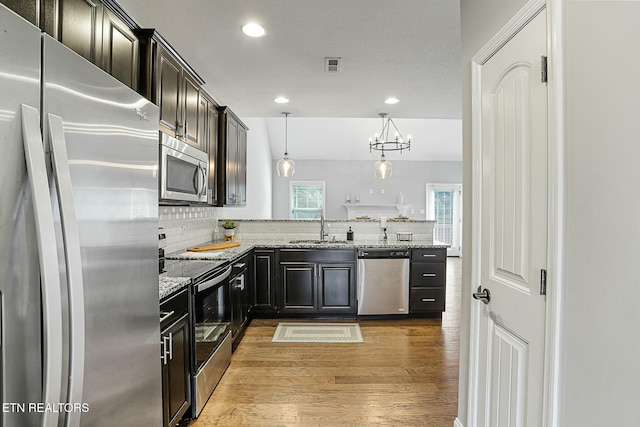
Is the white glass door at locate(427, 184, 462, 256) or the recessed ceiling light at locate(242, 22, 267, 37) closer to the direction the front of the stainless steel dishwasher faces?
the recessed ceiling light

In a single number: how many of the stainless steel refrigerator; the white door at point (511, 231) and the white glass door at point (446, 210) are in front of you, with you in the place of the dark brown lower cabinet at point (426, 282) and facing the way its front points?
2

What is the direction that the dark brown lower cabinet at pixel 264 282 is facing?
toward the camera

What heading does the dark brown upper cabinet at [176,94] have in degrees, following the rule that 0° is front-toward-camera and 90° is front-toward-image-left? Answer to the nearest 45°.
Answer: approximately 315°

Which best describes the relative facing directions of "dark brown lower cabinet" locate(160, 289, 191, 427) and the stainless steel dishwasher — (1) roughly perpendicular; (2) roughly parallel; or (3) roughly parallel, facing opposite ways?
roughly perpendicular

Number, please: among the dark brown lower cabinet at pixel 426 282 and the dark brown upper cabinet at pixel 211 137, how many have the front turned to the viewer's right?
1

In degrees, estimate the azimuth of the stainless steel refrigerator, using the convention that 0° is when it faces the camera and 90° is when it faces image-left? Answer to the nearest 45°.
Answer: approximately 315°

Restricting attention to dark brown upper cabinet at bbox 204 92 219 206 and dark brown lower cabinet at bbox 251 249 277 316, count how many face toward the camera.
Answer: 1

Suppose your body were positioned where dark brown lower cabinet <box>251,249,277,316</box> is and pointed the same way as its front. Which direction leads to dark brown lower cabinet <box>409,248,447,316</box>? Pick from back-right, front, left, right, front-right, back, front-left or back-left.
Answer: left

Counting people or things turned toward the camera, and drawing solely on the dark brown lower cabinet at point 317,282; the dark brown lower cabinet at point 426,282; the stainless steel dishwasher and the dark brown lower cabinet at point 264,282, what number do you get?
4

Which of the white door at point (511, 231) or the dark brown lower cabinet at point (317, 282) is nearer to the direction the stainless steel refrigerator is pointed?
the white door

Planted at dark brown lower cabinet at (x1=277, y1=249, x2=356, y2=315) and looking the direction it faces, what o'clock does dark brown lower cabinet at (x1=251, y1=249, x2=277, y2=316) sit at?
dark brown lower cabinet at (x1=251, y1=249, x2=277, y2=316) is roughly at 3 o'clock from dark brown lower cabinet at (x1=277, y1=249, x2=356, y2=315).

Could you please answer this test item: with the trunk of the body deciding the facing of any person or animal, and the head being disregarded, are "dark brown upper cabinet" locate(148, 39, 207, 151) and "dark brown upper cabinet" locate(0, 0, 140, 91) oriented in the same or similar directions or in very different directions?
same or similar directions

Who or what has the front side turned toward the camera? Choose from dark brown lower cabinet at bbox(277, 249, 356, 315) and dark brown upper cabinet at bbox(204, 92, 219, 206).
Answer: the dark brown lower cabinet

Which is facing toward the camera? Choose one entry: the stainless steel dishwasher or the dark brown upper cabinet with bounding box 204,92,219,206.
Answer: the stainless steel dishwasher

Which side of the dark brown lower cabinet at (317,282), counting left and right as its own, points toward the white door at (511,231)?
front

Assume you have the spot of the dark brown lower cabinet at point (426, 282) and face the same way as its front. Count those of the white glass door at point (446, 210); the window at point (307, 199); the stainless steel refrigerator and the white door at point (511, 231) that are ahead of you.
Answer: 2

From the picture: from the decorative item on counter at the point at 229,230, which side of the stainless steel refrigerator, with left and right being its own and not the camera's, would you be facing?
left
